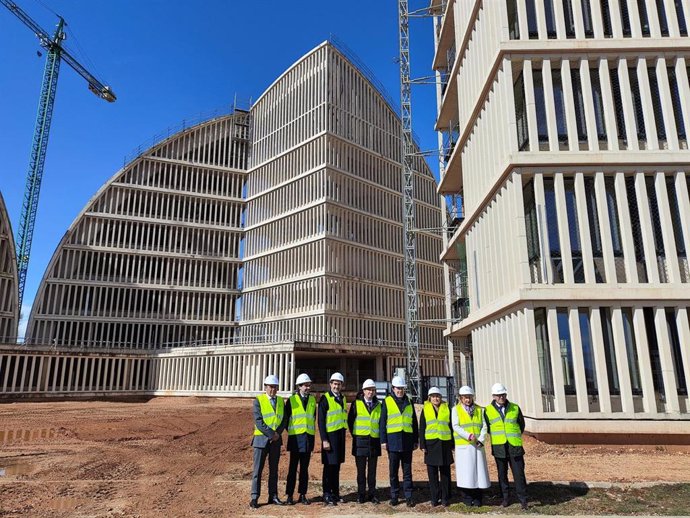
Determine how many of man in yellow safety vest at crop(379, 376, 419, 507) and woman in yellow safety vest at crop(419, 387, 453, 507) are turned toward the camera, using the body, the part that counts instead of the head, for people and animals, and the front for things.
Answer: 2

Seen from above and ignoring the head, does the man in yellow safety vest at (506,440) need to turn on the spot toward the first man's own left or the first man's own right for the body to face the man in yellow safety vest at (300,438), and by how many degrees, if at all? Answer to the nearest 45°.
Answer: approximately 90° to the first man's own right

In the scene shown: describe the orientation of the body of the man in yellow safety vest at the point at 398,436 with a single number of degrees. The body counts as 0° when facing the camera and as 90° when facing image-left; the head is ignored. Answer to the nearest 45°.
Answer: approximately 0°

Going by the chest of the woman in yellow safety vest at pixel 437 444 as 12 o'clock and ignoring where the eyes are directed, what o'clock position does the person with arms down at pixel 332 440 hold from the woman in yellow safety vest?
The person with arms down is roughly at 3 o'clock from the woman in yellow safety vest.

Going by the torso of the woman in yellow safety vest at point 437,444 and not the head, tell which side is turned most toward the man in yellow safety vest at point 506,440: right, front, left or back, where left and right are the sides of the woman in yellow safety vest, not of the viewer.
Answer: left

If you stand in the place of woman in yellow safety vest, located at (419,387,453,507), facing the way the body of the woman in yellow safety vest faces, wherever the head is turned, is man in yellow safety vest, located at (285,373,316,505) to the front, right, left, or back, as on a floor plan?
right

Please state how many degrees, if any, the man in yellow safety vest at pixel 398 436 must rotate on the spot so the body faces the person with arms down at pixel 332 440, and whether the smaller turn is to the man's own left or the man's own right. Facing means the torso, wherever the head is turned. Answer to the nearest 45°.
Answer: approximately 90° to the man's own right

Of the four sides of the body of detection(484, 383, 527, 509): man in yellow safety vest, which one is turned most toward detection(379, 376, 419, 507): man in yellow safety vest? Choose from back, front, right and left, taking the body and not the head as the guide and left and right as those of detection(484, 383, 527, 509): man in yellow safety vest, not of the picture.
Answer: right

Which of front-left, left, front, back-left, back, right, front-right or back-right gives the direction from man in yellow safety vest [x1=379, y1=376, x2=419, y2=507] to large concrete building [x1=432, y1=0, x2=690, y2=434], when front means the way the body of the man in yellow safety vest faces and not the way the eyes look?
back-left
